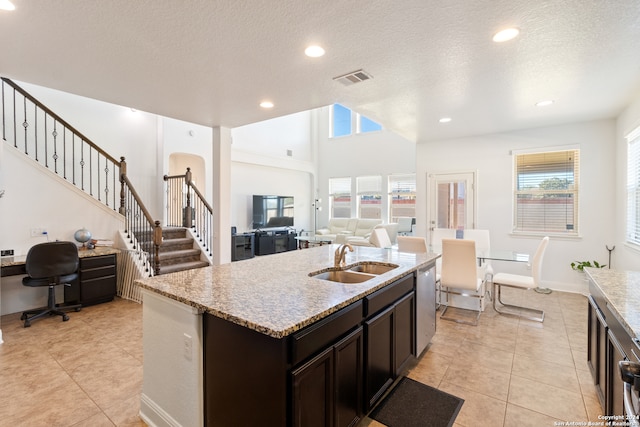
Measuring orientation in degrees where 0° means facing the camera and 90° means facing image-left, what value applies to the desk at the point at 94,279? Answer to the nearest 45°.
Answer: approximately 315°

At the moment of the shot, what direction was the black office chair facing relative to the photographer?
facing away from the viewer and to the left of the viewer

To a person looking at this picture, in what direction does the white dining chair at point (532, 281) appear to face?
facing to the left of the viewer

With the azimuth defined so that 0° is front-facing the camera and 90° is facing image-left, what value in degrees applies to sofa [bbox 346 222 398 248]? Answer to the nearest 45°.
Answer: approximately 45°

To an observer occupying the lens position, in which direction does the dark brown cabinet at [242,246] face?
facing the viewer and to the right of the viewer

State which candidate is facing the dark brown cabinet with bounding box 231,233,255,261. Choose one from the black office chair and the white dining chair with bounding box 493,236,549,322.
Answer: the white dining chair

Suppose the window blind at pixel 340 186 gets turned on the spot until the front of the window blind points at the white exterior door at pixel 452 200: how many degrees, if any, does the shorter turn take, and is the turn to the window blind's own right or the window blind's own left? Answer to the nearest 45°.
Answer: approximately 45° to the window blind's own left

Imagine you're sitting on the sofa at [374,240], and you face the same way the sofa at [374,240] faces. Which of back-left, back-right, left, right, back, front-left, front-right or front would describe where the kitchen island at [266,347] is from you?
front-left

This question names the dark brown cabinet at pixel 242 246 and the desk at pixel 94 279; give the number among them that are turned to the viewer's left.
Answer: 0

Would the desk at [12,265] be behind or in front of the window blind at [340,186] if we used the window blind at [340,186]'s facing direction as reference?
in front

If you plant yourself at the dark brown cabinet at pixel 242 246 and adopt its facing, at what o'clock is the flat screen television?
The flat screen television is roughly at 9 o'clock from the dark brown cabinet.

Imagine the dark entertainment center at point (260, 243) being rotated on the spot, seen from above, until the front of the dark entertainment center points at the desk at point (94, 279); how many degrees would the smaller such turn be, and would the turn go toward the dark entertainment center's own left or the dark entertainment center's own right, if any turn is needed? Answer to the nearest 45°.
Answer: approximately 90° to the dark entertainment center's own right
